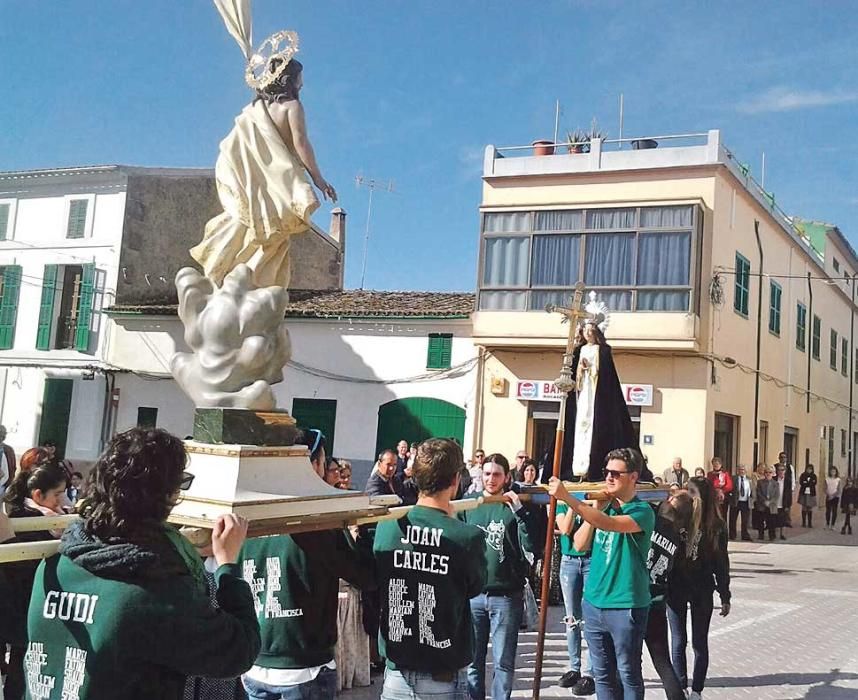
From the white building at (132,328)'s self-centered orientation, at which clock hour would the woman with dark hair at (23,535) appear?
The woman with dark hair is roughly at 12 o'clock from the white building.

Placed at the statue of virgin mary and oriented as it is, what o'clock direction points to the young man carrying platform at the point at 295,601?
The young man carrying platform is roughly at 11 o'clock from the statue of virgin mary.

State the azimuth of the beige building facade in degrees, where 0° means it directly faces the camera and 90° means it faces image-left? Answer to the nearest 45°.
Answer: approximately 0°

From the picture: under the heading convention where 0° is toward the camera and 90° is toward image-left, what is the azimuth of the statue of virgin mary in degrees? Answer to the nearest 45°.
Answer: approximately 45°
